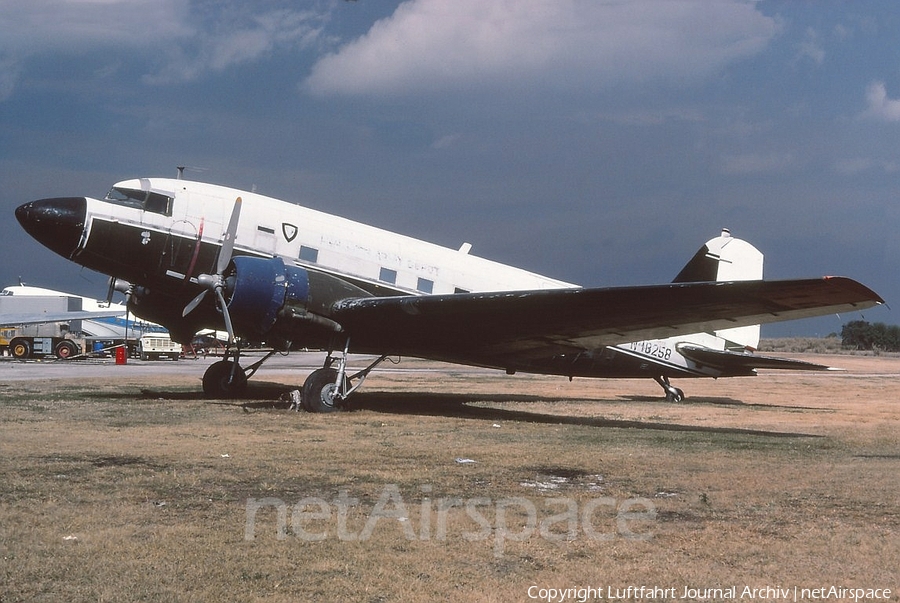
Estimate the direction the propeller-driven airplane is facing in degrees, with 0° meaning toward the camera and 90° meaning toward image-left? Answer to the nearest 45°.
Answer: approximately 45°

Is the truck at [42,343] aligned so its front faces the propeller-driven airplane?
no

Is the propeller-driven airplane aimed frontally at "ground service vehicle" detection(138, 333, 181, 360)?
no

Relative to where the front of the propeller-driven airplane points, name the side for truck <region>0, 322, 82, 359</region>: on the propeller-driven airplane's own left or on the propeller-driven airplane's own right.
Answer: on the propeller-driven airplane's own right
